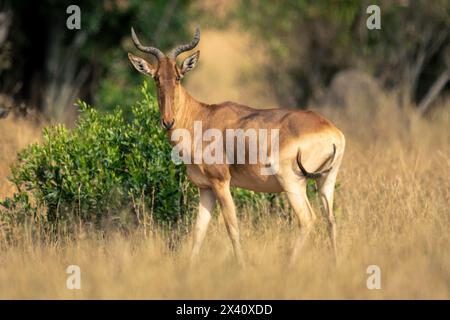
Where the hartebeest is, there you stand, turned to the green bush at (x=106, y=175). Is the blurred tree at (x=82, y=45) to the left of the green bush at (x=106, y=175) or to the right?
right

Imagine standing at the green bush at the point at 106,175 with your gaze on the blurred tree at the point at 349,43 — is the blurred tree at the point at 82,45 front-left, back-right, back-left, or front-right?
front-left

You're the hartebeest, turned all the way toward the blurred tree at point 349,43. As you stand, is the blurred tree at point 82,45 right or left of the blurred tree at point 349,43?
left

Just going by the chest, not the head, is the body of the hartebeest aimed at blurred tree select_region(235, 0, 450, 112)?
no

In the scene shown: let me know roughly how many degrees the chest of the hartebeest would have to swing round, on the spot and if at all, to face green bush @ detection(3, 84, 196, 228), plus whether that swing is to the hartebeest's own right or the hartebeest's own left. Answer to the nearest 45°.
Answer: approximately 45° to the hartebeest's own right

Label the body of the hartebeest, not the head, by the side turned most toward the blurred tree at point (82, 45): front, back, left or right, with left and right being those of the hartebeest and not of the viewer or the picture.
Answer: right

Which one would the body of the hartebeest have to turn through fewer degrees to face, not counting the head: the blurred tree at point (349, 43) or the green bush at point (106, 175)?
the green bush

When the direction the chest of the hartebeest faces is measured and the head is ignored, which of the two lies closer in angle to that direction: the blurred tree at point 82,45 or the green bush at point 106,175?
the green bush

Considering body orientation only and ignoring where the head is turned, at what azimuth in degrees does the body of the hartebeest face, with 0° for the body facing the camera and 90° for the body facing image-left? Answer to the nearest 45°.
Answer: approximately 90°

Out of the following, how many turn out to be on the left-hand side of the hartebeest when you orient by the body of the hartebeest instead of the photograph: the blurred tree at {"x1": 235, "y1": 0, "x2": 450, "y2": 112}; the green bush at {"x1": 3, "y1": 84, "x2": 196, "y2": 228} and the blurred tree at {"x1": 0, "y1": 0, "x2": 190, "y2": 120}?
0
